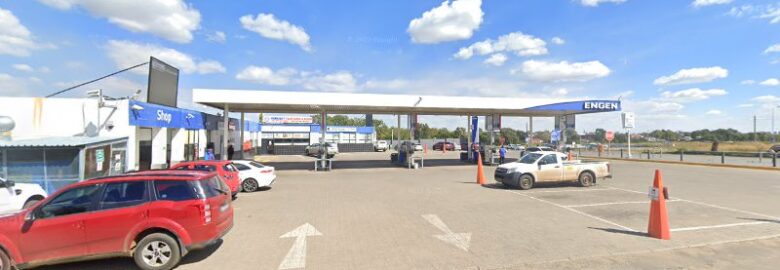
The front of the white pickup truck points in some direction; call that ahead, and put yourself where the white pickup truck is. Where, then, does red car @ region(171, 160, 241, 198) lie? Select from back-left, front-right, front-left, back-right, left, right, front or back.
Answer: front

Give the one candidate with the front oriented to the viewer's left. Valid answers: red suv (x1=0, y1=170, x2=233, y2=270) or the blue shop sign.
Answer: the red suv

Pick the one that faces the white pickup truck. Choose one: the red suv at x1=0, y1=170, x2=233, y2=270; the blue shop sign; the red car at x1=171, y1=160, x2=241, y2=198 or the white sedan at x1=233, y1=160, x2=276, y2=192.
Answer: the blue shop sign

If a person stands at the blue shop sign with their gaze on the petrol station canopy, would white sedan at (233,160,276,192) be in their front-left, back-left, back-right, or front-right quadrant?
front-right

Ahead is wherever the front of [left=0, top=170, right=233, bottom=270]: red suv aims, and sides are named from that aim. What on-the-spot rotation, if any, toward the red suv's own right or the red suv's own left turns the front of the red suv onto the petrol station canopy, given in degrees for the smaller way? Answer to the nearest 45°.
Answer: approximately 135° to the red suv's own right

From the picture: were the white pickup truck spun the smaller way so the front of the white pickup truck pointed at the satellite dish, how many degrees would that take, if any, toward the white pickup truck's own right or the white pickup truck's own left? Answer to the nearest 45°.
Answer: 0° — it already faces it

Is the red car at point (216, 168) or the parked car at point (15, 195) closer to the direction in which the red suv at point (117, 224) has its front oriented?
the parked car

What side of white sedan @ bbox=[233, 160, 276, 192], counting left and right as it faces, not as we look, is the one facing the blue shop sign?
front

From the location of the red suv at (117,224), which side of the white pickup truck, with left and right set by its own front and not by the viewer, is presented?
front

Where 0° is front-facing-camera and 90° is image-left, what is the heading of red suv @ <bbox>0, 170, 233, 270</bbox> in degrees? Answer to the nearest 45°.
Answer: approximately 90°

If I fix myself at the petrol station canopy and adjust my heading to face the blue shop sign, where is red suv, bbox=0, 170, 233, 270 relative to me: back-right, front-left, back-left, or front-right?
front-left

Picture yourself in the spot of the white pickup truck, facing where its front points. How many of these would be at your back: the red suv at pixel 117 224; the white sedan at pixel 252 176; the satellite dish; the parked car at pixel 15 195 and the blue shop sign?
0

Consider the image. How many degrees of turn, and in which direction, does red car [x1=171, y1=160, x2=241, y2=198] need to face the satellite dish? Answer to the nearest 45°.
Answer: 0° — it already faces it

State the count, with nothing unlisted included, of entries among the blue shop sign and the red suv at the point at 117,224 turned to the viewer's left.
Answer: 1

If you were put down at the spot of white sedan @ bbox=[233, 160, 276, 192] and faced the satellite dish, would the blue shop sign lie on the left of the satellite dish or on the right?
right

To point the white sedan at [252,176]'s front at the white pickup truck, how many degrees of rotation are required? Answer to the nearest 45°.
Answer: approximately 135° to its right

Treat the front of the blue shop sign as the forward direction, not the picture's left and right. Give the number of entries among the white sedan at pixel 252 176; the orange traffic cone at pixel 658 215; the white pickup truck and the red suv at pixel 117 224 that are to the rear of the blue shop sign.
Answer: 0

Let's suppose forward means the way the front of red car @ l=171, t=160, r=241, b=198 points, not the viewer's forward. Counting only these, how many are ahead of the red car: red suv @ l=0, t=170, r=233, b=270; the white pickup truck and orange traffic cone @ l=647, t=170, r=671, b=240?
0

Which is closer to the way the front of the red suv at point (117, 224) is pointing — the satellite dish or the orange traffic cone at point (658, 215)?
the satellite dish

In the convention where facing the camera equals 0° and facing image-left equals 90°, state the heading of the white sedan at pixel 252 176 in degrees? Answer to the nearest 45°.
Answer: approximately 135°

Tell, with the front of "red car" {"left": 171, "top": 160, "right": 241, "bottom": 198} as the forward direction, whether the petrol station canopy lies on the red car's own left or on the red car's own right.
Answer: on the red car's own right

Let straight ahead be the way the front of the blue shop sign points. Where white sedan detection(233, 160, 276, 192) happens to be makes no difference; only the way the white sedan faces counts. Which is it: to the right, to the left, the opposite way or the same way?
the opposite way
